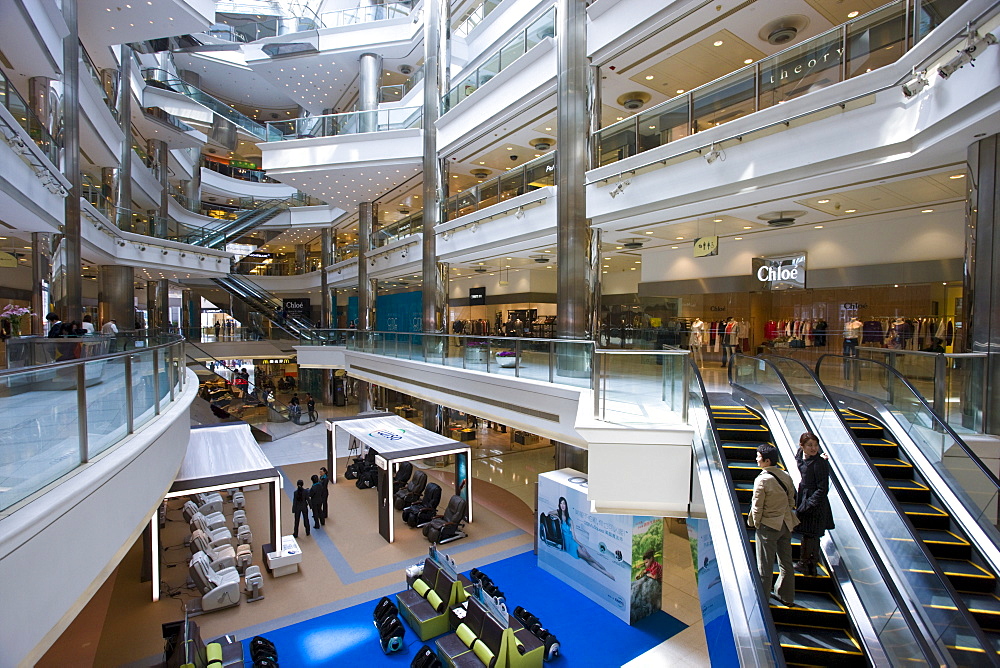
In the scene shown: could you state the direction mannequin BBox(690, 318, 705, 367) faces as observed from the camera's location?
facing the viewer

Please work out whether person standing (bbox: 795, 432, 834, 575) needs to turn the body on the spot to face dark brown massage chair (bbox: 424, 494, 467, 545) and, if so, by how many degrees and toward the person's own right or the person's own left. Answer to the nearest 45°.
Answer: approximately 90° to the person's own right

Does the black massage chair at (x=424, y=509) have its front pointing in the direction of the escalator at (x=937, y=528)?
no

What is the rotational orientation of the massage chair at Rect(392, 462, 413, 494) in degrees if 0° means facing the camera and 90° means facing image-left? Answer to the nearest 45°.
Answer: approximately 45°

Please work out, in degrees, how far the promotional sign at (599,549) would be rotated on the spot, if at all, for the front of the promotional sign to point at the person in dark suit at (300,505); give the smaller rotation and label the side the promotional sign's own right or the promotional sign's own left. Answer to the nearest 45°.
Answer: approximately 45° to the promotional sign's own right

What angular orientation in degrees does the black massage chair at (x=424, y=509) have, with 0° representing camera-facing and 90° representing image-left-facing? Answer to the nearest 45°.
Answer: approximately 45°

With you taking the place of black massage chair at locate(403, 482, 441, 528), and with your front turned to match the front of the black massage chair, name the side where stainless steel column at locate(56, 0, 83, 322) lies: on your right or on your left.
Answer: on your right

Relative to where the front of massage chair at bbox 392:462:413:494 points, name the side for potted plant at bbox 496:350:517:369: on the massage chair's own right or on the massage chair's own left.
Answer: on the massage chair's own left

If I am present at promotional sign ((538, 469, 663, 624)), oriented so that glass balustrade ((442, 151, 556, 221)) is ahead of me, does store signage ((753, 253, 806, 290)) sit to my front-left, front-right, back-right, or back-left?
front-right

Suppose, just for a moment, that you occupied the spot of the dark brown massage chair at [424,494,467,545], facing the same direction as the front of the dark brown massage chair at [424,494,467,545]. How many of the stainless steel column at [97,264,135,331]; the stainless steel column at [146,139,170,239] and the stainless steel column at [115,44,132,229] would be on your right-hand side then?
3

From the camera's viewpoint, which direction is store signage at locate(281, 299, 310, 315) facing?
toward the camera

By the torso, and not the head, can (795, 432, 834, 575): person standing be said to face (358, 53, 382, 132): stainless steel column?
no

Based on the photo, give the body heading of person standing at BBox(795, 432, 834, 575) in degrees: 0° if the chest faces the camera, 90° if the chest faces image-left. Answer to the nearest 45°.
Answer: approximately 45°
